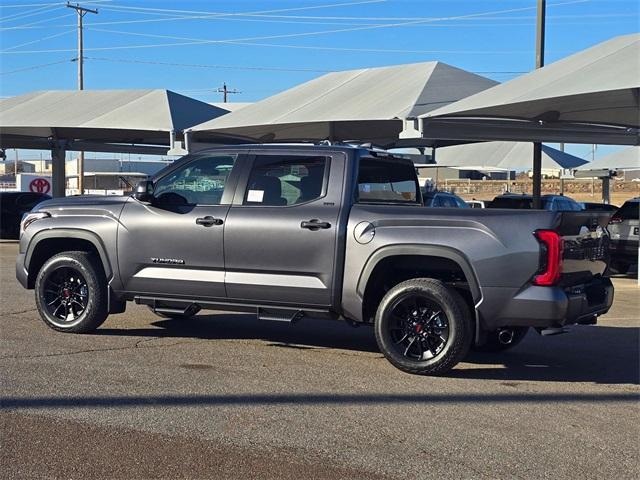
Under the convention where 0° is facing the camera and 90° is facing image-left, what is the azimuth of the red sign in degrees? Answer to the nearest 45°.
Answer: approximately 0°

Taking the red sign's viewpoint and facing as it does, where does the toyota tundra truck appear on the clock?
The toyota tundra truck is roughly at 12 o'clock from the red sign.

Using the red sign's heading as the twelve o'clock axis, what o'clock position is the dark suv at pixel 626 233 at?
The dark suv is roughly at 11 o'clock from the red sign.

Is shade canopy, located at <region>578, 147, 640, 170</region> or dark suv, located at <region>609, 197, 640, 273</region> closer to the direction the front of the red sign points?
the dark suv

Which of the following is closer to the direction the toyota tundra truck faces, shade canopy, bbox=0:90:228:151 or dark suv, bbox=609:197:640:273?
the shade canopy

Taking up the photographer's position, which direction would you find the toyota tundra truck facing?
facing away from the viewer and to the left of the viewer

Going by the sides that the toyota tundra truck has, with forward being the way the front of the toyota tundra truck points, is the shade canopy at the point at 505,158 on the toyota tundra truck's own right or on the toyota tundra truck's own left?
on the toyota tundra truck's own right

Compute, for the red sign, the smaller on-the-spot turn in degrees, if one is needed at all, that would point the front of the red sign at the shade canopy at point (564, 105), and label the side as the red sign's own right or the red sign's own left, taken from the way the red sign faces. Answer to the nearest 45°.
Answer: approximately 45° to the red sign's own left

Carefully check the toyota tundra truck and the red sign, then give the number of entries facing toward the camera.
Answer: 1

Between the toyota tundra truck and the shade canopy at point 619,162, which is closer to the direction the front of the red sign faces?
the toyota tundra truck
